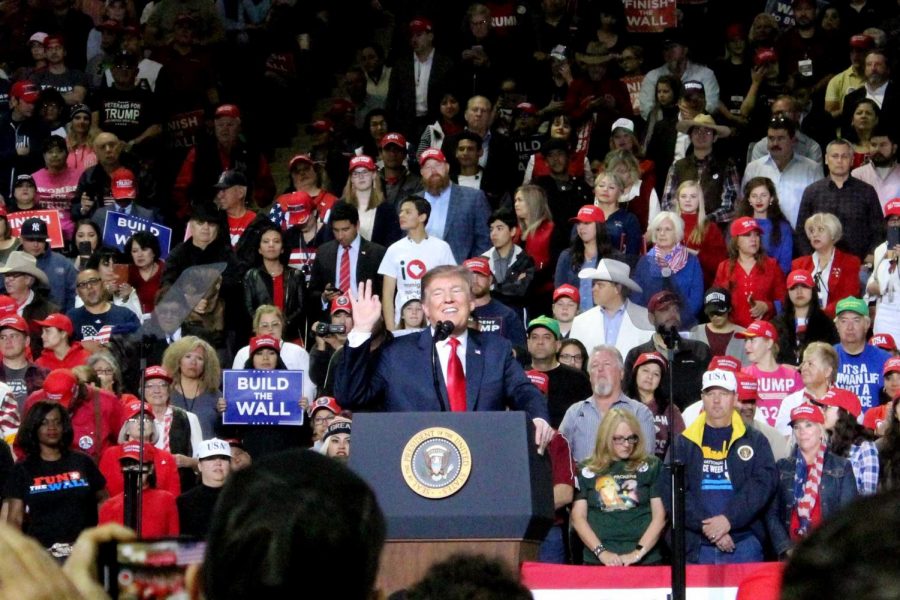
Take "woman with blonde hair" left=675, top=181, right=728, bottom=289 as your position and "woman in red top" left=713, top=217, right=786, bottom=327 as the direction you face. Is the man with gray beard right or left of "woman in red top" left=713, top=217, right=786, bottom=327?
right

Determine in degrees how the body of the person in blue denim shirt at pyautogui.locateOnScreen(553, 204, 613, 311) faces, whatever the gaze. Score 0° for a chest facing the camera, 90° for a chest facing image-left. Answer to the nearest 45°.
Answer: approximately 0°

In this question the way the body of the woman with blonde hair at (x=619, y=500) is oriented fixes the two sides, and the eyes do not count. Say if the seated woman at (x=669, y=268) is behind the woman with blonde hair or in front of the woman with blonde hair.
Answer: behind

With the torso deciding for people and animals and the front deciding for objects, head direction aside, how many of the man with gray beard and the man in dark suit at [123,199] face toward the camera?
2

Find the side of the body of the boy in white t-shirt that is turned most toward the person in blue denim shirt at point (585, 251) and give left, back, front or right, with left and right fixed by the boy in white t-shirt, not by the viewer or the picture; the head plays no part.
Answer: left

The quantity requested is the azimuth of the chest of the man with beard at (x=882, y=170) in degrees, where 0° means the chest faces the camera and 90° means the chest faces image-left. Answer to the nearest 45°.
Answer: approximately 45°

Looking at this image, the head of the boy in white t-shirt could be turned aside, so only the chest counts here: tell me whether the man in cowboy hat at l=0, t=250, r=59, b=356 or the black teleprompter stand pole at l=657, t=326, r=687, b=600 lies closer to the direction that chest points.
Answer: the black teleprompter stand pole
